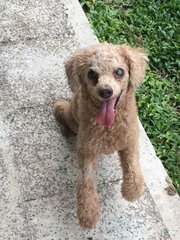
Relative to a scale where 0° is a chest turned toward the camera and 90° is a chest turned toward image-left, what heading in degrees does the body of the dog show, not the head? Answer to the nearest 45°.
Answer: approximately 0°
